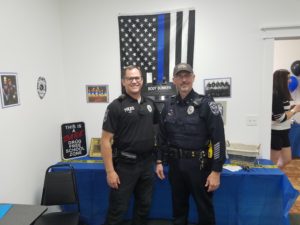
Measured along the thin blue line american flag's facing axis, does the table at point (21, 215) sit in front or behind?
in front

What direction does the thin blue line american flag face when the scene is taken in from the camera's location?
facing the viewer

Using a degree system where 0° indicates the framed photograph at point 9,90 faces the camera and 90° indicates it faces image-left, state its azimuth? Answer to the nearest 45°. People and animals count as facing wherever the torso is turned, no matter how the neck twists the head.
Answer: approximately 315°

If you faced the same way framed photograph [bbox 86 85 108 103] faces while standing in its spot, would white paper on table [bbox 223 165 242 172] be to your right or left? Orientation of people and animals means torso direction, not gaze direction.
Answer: on your left

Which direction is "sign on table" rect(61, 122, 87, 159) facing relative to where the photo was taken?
toward the camera

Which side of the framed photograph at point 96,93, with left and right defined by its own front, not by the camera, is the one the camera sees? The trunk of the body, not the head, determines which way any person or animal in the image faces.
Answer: front

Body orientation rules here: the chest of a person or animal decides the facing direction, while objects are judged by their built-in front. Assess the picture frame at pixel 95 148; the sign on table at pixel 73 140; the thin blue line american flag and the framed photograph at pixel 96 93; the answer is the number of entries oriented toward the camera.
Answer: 4

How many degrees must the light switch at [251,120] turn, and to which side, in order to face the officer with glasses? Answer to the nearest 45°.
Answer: approximately 45° to its right
